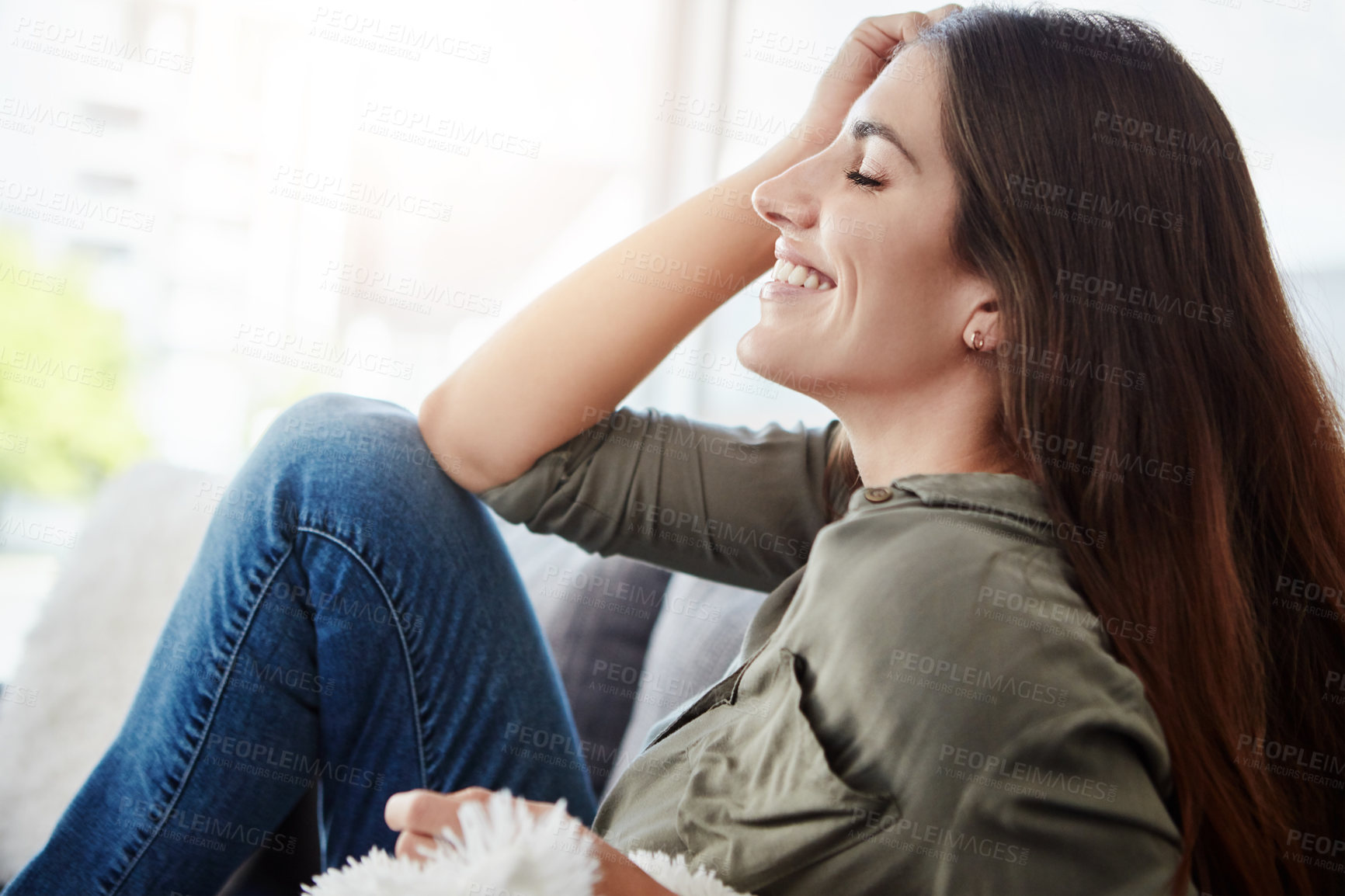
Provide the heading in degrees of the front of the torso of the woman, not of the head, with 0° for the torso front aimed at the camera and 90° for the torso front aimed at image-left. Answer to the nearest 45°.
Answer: approximately 90°

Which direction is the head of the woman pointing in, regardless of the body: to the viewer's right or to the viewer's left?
to the viewer's left

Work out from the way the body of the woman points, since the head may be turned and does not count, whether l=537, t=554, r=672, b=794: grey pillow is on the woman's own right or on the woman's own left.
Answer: on the woman's own right
